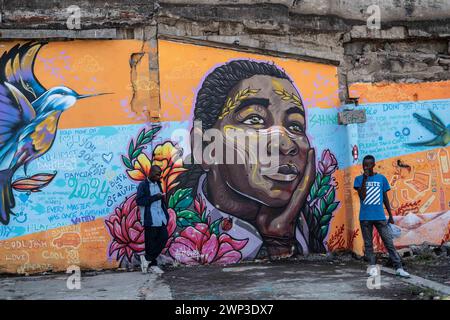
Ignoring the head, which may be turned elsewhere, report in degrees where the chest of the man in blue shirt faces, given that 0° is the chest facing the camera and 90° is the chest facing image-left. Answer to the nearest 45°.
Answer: approximately 0°
